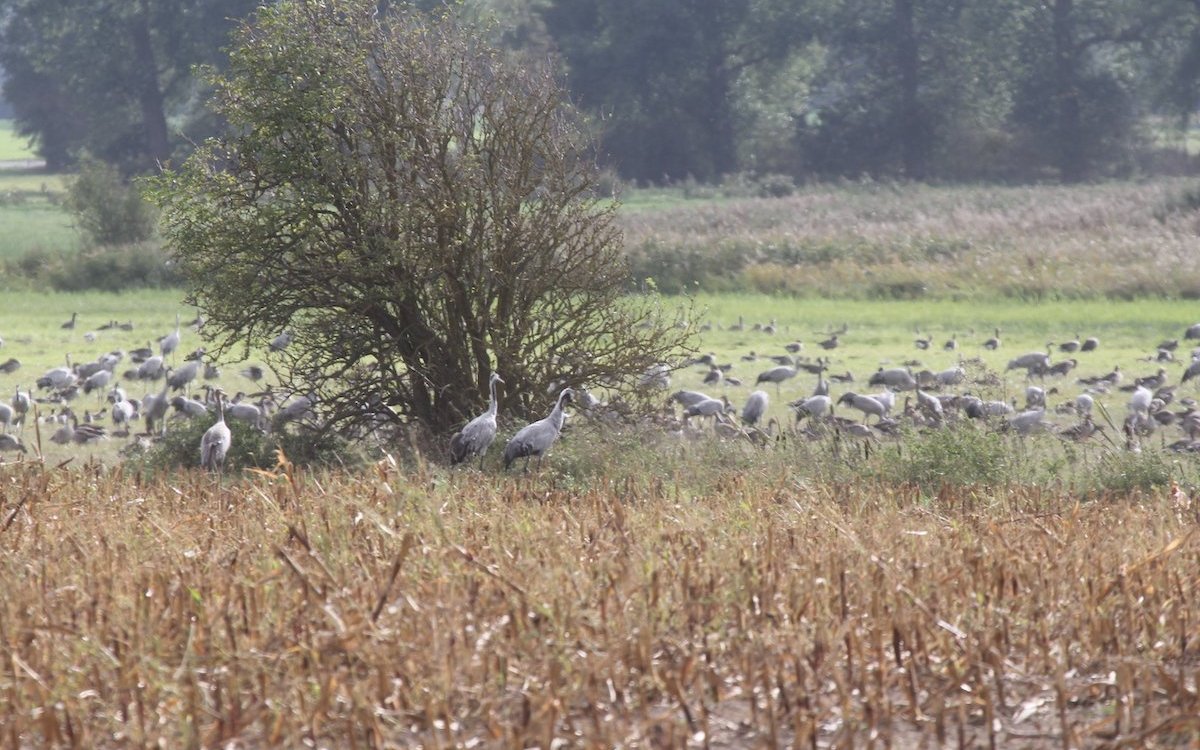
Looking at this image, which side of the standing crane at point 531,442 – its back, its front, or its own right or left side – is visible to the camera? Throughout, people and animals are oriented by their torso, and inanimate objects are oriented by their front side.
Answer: right

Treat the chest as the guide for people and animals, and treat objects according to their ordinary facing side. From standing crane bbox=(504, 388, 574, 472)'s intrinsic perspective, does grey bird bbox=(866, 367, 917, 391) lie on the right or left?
on its left

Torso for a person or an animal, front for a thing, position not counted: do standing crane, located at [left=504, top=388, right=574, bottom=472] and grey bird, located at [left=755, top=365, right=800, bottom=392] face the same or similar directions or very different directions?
very different directions

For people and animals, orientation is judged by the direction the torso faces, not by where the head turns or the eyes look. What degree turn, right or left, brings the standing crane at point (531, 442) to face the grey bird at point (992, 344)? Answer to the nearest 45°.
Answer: approximately 45° to its left

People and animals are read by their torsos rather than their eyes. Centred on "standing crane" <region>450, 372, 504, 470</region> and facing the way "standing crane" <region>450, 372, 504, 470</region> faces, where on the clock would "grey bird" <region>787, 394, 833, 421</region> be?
The grey bird is roughly at 10 o'clock from the standing crane.

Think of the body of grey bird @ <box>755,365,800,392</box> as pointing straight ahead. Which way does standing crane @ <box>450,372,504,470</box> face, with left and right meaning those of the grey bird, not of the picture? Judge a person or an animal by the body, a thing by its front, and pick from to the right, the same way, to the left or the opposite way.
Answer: the opposite way

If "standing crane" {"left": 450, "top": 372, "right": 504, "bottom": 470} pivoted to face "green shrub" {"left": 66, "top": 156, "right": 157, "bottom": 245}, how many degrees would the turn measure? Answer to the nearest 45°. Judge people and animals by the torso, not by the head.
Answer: approximately 90° to its left

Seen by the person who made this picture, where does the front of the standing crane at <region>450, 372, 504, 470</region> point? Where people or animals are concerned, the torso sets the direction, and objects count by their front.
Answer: facing to the right of the viewer

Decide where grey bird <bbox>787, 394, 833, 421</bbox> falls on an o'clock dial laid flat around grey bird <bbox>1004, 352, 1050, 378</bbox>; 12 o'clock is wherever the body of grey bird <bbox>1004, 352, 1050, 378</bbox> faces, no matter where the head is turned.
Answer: grey bird <bbox>787, 394, 833, 421</bbox> is roughly at 10 o'clock from grey bird <bbox>1004, 352, 1050, 378</bbox>.
